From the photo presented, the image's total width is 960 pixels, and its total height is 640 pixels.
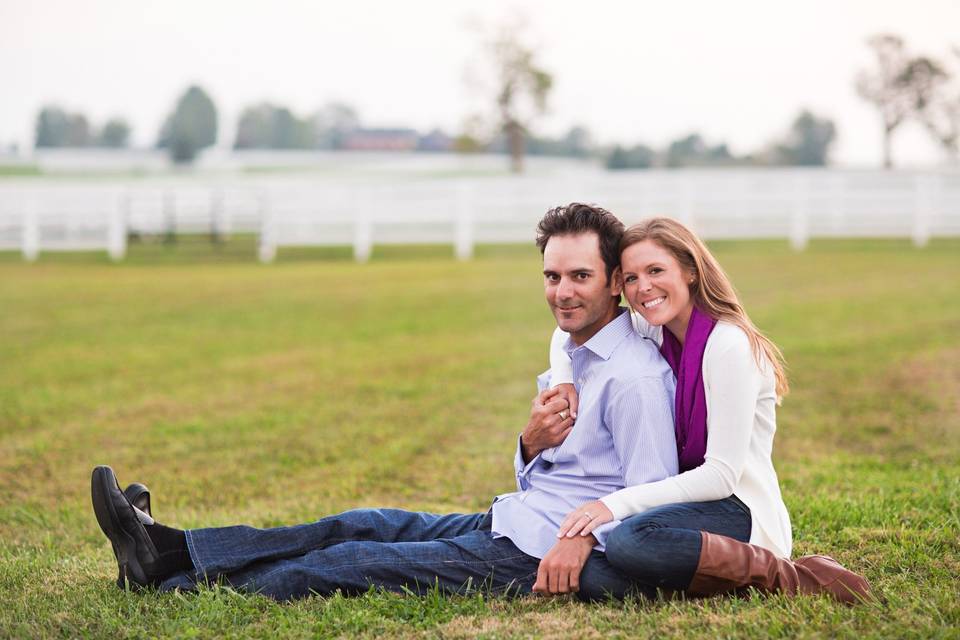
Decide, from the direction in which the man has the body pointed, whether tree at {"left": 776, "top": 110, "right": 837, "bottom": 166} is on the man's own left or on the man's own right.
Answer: on the man's own right

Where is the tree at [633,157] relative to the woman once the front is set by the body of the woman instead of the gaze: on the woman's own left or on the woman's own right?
on the woman's own right
